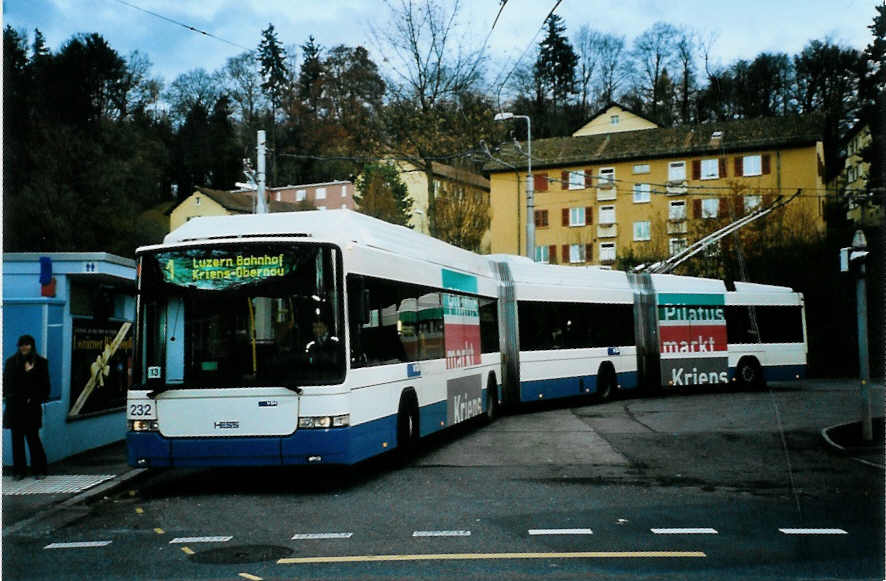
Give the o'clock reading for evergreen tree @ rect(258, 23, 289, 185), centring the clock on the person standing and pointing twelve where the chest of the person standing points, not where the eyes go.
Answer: The evergreen tree is roughly at 7 o'clock from the person standing.

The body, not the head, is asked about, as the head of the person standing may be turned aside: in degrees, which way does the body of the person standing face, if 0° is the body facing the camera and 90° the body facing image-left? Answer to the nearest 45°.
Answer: approximately 0°

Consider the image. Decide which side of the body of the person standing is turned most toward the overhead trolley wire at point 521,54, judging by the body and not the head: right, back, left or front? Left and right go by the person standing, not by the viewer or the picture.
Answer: left

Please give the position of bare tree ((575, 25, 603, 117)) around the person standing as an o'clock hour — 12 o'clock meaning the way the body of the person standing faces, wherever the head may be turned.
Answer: The bare tree is roughly at 8 o'clock from the person standing.

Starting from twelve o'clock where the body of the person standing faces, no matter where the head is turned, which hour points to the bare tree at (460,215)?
The bare tree is roughly at 7 o'clock from the person standing.

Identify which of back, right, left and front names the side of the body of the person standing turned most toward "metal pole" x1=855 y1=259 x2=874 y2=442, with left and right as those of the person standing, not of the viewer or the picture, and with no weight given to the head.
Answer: left

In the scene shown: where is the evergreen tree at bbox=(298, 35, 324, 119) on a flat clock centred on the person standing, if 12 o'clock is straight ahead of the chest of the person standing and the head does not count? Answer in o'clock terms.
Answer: The evergreen tree is roughly at 7 o'clock from the person standing.

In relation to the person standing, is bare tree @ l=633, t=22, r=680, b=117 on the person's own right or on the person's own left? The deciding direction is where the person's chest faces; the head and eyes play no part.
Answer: on the person's own left

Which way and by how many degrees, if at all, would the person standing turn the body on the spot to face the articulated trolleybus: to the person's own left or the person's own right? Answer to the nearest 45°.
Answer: approximately 45° to the person's own left
